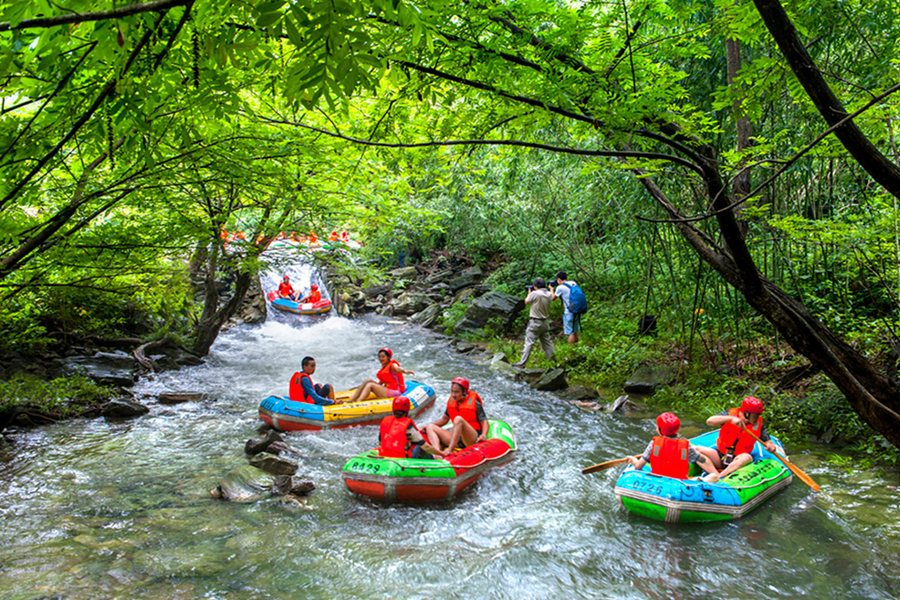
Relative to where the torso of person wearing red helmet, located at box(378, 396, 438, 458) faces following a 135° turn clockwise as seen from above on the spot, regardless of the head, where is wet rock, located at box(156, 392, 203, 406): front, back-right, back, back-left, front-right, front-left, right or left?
back-right

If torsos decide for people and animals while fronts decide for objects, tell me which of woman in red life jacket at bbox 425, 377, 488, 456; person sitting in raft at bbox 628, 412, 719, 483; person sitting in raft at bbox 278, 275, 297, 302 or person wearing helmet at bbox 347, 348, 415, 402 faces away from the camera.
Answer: person sitting in raft at bbox 628, 412, 719, 483

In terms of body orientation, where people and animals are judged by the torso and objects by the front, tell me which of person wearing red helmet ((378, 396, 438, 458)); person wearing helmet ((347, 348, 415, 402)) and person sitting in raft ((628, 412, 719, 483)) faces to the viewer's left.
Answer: the person wearing helmet

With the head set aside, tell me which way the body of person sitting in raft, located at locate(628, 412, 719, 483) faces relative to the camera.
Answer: away from the camera

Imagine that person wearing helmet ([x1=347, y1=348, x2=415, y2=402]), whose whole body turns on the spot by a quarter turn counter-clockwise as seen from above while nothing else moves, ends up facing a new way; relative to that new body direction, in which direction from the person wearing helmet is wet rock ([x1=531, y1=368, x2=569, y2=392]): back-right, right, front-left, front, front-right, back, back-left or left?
left

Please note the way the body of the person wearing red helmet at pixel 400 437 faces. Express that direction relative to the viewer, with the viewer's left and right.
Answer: facing away from the viewer and to the right of the viewer

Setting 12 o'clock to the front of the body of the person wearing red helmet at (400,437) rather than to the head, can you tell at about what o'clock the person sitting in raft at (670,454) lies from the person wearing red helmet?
The person sitting in raft is roughly at 2 o'clock from the person wearing red helmet.

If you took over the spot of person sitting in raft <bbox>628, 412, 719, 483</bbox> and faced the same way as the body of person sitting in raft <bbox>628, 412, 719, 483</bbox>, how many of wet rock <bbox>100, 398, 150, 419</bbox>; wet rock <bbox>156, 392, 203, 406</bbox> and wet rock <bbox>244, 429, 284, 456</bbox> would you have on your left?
3

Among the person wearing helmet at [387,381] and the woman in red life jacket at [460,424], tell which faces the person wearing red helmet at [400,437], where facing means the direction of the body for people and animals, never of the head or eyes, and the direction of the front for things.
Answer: the woman in red life jacket

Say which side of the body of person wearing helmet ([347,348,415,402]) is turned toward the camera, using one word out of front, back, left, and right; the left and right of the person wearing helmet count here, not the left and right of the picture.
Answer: left

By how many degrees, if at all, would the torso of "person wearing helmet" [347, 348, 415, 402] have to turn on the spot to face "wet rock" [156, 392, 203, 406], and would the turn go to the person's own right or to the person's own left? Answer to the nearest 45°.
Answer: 0° — they already face it

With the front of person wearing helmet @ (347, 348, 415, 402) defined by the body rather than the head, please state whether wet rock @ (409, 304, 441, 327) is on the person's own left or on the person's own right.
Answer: on the person's own right

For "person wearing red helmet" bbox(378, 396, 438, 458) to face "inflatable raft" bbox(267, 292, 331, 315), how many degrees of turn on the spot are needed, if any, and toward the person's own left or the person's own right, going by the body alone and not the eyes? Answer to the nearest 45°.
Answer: approximately 45° to the person's own left
